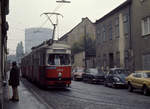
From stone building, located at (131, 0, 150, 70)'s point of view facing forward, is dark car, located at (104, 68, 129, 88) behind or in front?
in front

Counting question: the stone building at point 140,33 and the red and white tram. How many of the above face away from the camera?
0

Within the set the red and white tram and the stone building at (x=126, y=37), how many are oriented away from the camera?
0

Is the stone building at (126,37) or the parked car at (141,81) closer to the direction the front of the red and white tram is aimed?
the parked car

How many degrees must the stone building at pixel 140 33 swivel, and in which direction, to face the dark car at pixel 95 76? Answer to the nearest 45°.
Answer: approximately 45° to its right

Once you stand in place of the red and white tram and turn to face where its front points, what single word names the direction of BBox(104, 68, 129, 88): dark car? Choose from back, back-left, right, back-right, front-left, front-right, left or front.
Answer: left

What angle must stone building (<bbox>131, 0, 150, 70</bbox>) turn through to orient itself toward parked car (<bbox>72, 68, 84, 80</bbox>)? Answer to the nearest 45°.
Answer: approximately 90° to its right

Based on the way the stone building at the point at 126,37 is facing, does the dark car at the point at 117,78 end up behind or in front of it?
in front

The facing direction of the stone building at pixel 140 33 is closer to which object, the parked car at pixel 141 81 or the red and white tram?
the red and white tram

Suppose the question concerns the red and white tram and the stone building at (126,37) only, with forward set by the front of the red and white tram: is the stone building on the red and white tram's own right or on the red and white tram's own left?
on the red and white tram's own left

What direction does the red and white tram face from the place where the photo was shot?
facing the viewer and to the right of the viewer

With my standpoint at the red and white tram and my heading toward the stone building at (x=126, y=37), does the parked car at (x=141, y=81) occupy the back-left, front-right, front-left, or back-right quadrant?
front-right

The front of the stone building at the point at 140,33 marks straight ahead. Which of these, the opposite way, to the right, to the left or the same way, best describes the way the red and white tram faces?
to the left

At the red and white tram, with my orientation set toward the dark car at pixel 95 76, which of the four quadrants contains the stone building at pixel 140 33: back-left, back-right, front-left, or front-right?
front-right

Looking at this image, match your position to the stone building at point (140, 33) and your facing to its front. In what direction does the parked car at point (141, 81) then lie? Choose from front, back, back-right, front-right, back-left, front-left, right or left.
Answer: front-left

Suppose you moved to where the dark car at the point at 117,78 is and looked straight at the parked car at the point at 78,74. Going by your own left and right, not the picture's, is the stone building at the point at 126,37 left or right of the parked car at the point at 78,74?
right

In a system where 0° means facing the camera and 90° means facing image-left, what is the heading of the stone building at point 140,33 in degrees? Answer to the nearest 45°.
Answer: approximately 45°
